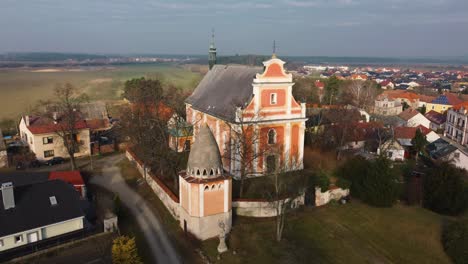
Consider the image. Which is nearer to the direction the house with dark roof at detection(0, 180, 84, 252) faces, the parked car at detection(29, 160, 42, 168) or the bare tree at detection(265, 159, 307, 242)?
the bare tree

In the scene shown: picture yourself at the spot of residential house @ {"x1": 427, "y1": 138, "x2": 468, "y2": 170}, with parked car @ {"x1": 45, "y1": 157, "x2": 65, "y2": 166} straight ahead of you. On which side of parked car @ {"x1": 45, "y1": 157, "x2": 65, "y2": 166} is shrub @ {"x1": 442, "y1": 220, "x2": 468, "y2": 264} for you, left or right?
left

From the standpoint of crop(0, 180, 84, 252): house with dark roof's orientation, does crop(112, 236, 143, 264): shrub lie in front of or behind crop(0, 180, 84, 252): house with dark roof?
in front

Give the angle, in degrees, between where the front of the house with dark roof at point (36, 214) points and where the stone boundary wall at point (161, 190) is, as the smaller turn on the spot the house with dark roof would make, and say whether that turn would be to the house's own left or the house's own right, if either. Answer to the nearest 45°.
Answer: approximately 90° to the house's own left

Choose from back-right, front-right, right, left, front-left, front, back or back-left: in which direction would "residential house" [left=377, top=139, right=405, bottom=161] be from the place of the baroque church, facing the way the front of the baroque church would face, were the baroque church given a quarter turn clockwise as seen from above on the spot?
back

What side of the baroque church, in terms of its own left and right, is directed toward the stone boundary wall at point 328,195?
front

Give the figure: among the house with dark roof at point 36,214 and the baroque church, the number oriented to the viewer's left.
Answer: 0

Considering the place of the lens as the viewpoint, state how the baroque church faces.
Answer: facing the viewer and to the right of the viewer

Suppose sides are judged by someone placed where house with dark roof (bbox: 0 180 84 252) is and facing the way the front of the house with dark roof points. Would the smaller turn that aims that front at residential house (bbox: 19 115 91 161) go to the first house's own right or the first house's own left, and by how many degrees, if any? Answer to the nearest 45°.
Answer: approximately 135° to the first house's own left

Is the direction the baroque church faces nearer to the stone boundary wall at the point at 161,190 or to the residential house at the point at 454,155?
the residential house

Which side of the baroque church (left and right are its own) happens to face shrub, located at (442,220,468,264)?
front

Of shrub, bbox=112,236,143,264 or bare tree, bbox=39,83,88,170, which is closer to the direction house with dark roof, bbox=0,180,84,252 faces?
the shrub

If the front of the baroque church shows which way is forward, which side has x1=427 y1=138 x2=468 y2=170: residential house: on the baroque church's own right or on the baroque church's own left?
on the baroque church's own left

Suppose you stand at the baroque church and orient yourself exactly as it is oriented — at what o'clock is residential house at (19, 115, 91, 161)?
The residential house is roughly at 5 o'clock from the baroque church.
